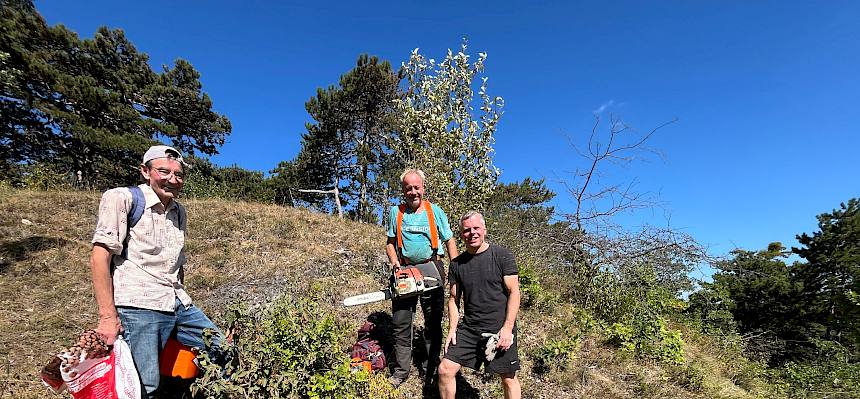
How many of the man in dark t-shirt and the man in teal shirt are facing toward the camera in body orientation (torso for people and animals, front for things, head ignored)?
2

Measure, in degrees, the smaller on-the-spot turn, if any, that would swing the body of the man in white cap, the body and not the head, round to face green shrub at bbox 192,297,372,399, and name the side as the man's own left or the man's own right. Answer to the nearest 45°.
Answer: approximately 45° to the man's own left

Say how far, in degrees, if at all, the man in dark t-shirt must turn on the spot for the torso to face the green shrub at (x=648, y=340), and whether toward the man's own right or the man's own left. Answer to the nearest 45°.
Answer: approximately 135° to the man's own left

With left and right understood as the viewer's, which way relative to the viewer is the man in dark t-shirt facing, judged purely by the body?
facing the viewer

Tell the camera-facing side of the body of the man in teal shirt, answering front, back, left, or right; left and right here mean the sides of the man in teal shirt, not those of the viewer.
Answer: front

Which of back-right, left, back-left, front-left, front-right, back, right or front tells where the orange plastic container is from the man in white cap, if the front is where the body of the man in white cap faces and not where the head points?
left

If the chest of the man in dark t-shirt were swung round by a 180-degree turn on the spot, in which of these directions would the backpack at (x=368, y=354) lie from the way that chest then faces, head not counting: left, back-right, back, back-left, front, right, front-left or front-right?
front-left

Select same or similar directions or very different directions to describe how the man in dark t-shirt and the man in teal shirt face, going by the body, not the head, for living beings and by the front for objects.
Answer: same or similar directions

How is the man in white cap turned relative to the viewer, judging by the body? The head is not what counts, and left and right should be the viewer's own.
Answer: facing the viewer and to the right of the viewer

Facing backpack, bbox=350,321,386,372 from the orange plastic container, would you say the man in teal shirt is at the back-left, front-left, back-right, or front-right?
front-right
